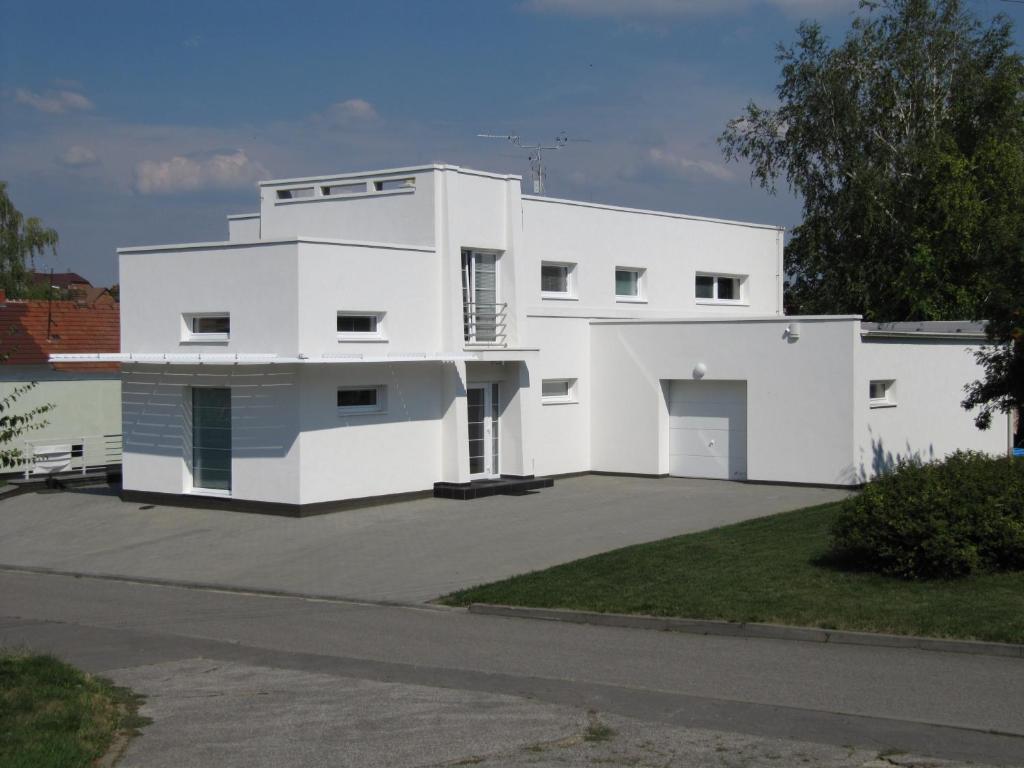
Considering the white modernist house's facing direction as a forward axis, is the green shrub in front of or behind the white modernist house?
in front

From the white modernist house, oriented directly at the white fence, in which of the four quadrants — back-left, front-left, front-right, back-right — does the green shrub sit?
back-left

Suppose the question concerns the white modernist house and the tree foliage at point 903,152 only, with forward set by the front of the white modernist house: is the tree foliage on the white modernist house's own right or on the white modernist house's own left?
on the white modernist house's own left

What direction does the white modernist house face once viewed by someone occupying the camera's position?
facing the viewer and to the right of the viewer

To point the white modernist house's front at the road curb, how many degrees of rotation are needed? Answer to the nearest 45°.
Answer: approximately 45° to its right

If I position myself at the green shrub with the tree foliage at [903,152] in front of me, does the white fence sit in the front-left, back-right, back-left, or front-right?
front-left

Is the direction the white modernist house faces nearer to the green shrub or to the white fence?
the green shrub

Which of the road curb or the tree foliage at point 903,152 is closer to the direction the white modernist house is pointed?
the road curb

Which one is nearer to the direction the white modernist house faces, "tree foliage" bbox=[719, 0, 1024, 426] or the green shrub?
the green shrub
